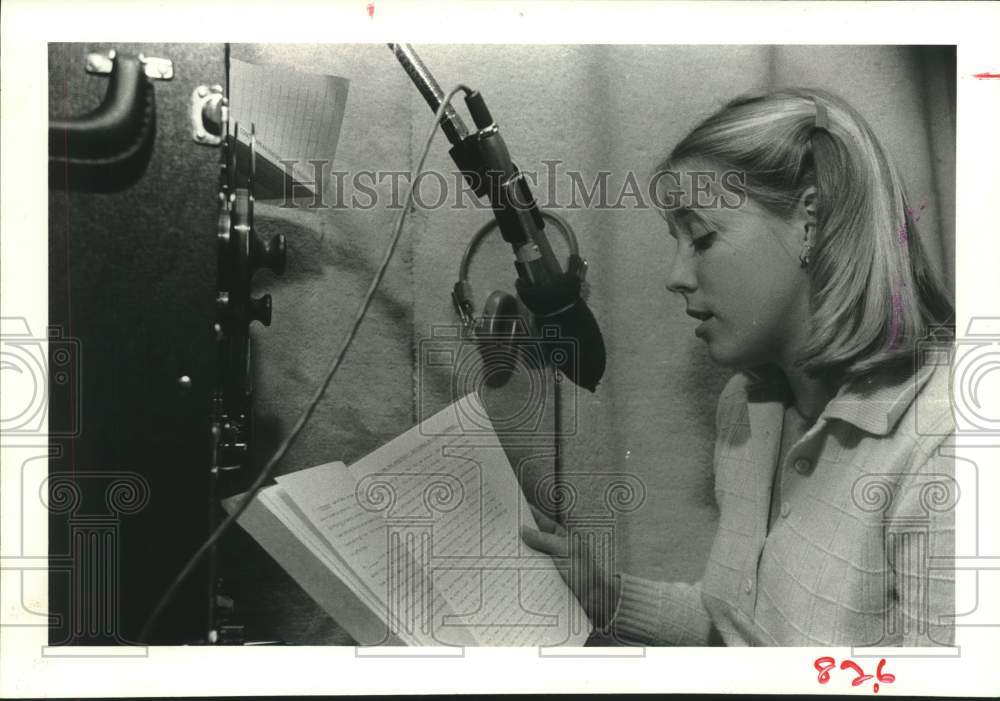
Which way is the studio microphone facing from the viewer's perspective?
to the viewer's right

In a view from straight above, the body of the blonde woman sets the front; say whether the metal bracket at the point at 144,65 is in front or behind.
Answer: in front

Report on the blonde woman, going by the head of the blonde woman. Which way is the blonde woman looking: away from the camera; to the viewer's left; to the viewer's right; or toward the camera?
to the viewer's left

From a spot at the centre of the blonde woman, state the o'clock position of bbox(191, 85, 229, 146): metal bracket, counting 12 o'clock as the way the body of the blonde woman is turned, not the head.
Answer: The metal bracket is roughly at 1 o'clock from the blonde woman.

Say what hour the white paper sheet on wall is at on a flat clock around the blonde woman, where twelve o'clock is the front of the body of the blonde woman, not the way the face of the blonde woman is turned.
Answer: The white paper sheet on wall is roughly at 1 o'clock from the blonde woman.
